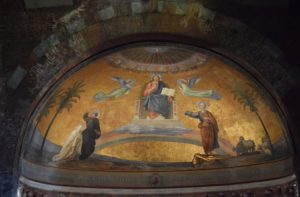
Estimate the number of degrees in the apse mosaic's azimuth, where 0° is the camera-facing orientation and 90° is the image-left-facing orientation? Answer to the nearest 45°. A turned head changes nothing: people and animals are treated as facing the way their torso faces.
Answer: approximately 0°
